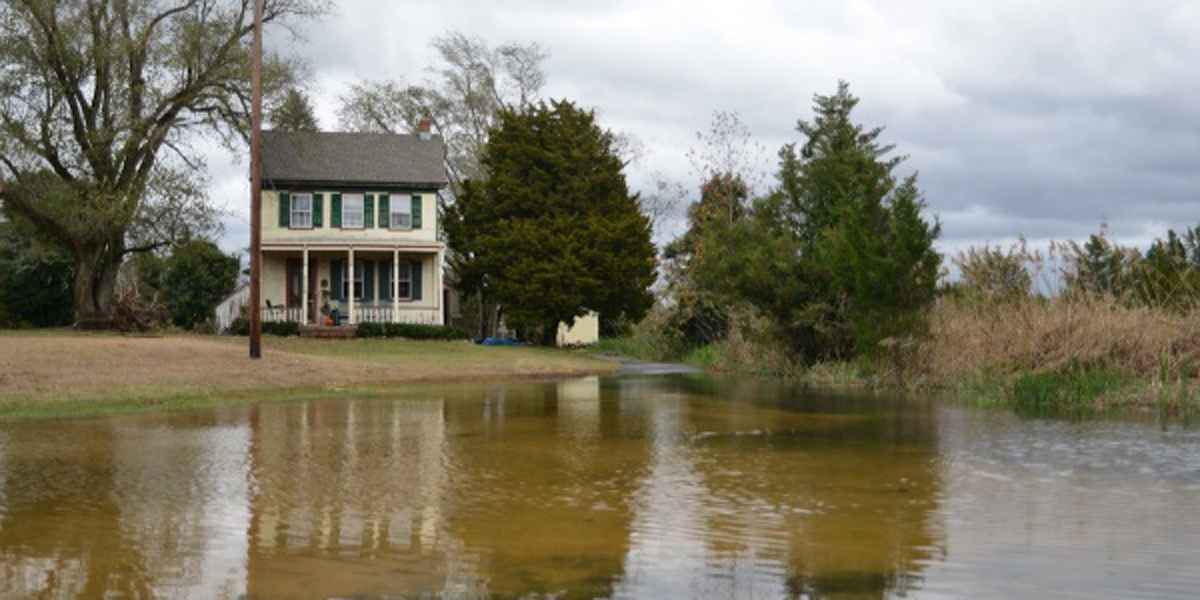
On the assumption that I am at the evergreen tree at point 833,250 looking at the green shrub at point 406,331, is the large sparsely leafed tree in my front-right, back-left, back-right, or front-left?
front-left

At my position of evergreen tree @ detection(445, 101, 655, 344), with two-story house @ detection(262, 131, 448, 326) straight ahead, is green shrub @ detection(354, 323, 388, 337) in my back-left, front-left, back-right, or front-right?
front-left

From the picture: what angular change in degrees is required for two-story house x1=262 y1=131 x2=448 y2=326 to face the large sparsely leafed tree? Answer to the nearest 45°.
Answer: approximately 45° to its right

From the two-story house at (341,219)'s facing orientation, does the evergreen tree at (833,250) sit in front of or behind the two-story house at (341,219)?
in front

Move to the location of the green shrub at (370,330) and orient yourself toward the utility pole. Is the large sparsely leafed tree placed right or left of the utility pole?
right

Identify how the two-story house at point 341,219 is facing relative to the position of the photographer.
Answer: facing the viewer

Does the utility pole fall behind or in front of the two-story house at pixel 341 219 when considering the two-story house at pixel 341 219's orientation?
in front

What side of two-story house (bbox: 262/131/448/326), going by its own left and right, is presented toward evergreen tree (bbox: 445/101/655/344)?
left

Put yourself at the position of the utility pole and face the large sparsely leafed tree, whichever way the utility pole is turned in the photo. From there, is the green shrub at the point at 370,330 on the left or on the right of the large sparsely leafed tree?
right
